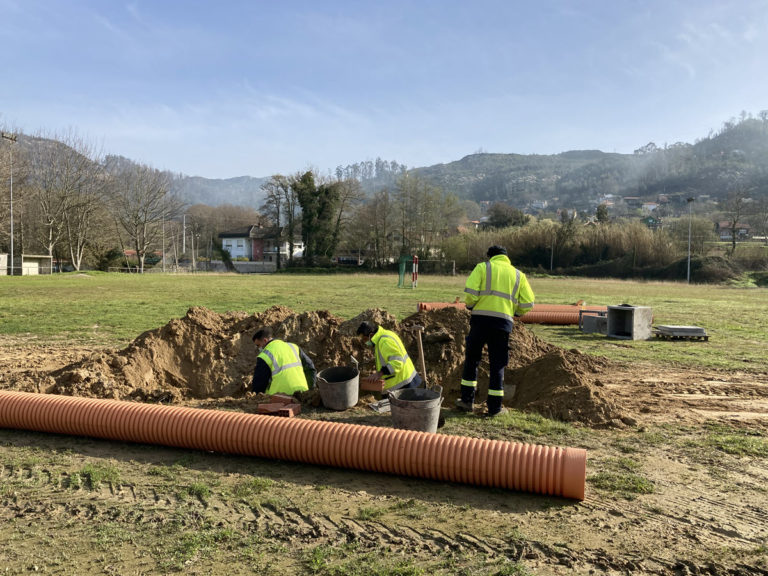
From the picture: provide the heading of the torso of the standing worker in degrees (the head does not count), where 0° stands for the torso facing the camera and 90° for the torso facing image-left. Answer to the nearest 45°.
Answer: approximately 180°

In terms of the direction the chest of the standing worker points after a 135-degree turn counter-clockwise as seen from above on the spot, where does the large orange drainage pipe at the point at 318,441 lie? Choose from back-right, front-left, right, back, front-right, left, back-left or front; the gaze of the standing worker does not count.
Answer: front

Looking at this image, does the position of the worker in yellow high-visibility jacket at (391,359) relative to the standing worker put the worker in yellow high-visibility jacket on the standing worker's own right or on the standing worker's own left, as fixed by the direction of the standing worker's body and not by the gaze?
on the standing worker's own left

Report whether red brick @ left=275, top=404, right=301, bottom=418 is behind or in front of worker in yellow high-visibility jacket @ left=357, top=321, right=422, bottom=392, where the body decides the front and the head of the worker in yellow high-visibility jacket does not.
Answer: in front

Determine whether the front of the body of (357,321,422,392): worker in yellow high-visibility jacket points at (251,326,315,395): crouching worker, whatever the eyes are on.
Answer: yes

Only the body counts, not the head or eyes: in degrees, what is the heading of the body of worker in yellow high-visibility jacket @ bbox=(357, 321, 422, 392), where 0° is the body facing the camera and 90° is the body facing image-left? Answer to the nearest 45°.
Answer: approximately 90°

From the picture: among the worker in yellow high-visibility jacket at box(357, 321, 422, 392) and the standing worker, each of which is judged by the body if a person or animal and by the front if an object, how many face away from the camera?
1

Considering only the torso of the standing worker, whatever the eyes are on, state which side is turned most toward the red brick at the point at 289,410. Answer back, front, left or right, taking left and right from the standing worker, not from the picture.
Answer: left

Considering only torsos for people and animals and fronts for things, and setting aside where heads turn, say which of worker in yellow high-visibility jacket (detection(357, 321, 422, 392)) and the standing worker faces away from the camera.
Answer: the standing worker

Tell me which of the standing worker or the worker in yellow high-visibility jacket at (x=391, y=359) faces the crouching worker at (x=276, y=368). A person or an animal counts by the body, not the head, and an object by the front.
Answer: the worker in yellow high-visibility jacket

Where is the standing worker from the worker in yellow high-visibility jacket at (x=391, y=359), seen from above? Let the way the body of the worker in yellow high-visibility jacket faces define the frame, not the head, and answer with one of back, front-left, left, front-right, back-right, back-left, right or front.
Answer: back

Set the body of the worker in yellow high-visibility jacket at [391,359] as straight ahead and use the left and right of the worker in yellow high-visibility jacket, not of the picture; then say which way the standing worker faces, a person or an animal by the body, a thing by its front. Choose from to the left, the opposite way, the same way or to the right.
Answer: to the right
